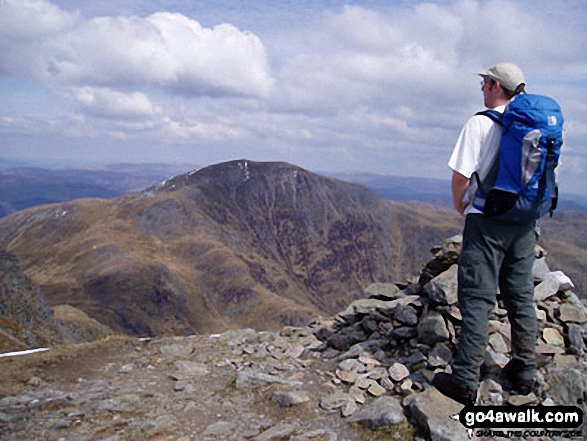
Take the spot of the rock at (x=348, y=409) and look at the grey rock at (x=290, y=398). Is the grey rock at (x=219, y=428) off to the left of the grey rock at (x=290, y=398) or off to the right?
left

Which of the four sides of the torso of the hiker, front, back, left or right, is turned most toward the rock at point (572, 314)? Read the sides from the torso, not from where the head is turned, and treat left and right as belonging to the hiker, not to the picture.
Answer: right

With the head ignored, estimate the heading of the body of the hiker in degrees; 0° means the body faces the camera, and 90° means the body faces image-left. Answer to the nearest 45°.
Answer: approximately 135°

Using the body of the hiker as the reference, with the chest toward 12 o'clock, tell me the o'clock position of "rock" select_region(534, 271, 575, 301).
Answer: The rock is roughly at 2 o'clock from the hiker.

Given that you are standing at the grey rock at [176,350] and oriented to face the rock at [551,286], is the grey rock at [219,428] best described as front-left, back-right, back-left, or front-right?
front-right

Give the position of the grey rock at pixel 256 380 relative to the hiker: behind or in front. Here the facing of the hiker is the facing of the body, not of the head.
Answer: in front

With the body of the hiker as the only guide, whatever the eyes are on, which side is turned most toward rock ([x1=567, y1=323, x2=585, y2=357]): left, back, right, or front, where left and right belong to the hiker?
right
